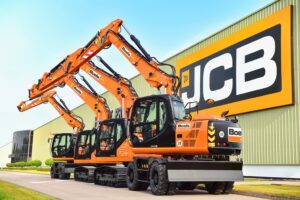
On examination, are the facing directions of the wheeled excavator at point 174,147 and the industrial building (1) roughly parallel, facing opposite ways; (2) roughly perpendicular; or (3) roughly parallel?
roughly perpendicular

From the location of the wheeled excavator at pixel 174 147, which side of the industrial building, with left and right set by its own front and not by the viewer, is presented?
front

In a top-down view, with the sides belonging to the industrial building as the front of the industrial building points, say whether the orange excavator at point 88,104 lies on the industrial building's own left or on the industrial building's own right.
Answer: on the industrial building's own right

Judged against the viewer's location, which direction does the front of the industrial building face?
facing the viewer and to the left of the viewer
